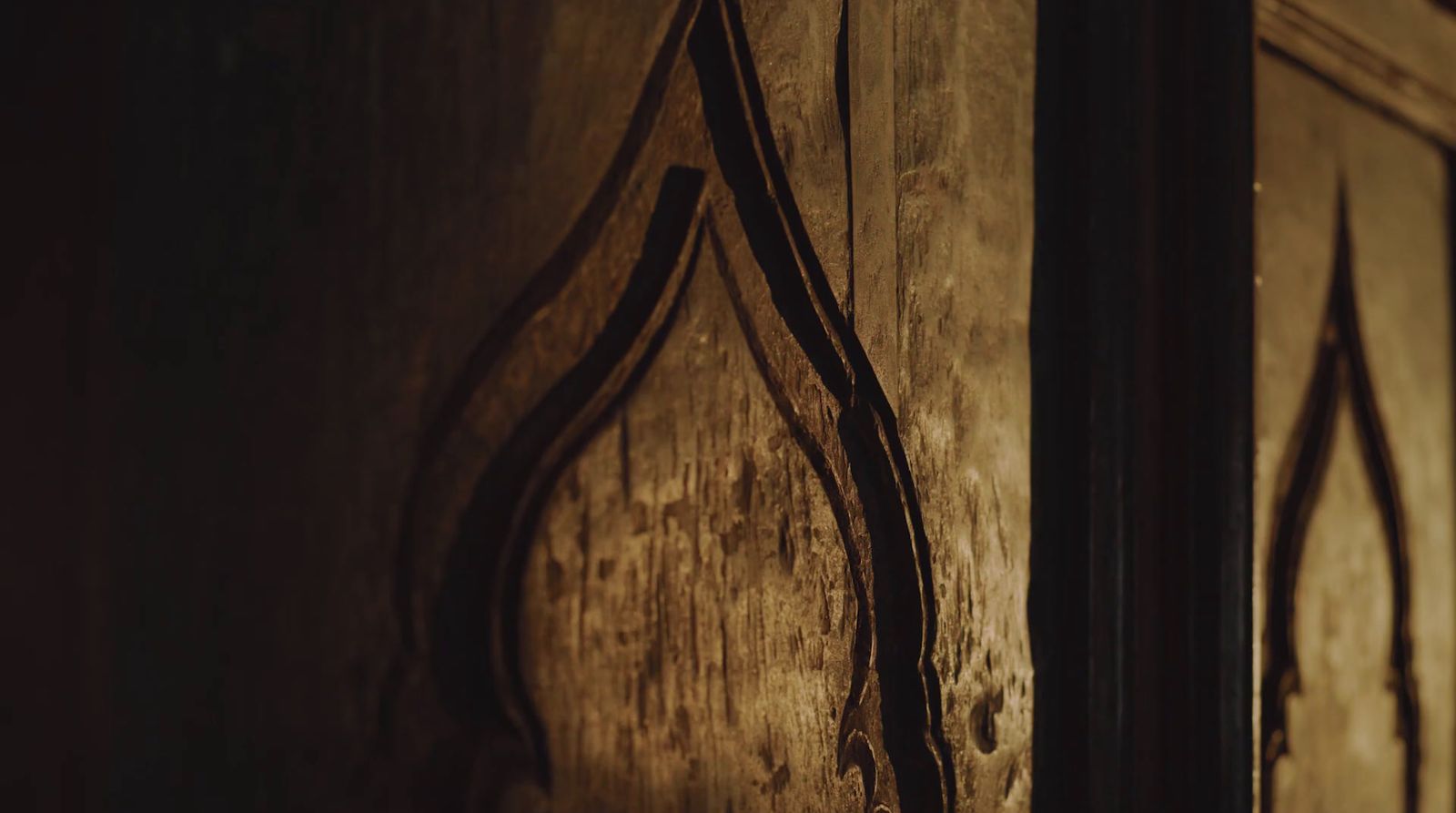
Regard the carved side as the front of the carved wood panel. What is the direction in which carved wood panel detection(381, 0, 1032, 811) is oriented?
toward the camera
